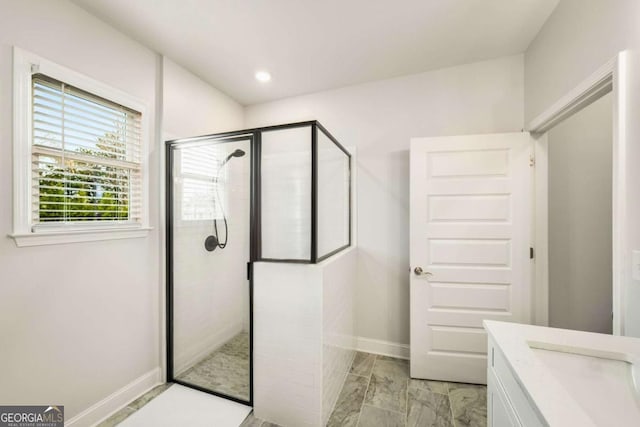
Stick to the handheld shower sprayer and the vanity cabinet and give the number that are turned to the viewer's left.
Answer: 1

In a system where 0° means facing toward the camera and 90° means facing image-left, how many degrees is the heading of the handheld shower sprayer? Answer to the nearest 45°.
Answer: approximately 315°

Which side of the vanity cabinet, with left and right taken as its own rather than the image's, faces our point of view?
left

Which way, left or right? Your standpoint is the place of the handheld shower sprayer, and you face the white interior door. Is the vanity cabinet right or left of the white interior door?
right

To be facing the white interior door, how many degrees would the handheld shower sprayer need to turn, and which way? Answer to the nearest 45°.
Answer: approximately 45° to its left

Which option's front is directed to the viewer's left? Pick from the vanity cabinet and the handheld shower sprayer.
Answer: the vanity cabinet

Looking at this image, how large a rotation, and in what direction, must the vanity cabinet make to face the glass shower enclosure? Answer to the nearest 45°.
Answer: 0° — it already faces it

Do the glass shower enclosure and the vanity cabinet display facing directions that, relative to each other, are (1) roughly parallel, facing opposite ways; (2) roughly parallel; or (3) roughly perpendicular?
roughly perpendicular
